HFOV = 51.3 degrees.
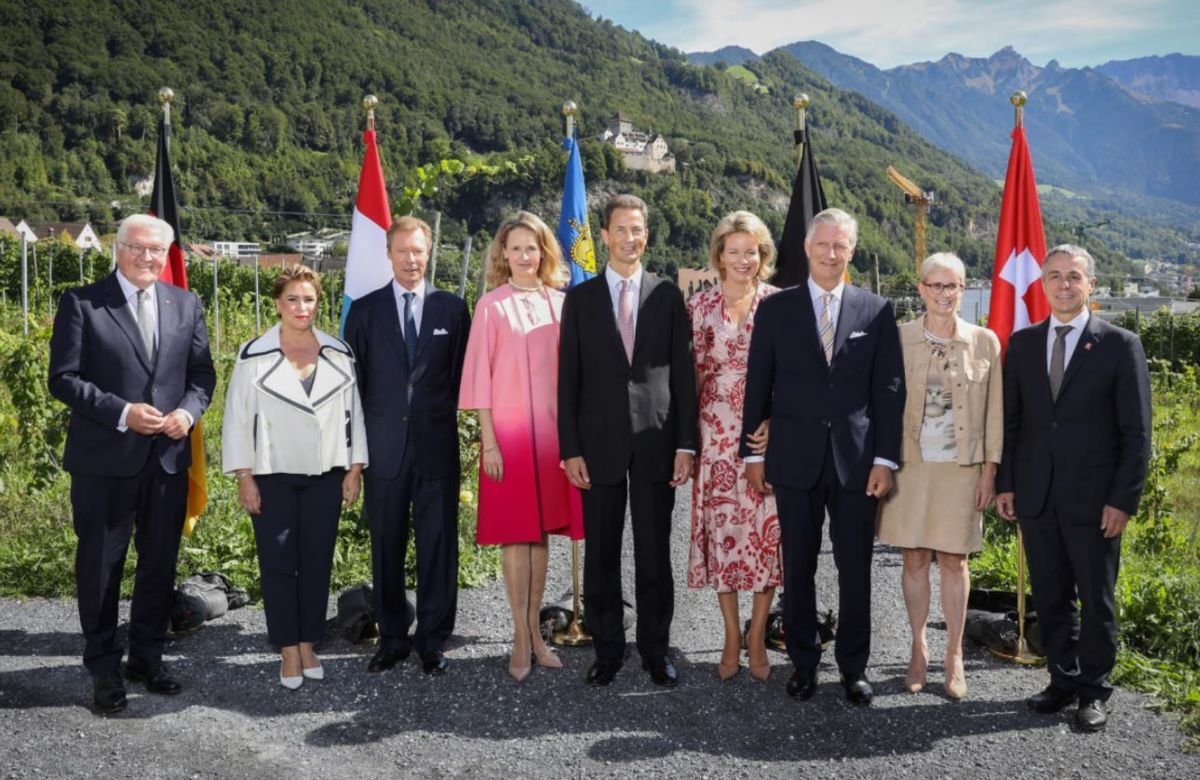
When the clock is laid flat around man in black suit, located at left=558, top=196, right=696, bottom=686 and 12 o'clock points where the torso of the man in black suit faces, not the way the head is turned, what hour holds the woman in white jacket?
The woman in white jacket is roughly at 3 o'clock from the man in black suit.

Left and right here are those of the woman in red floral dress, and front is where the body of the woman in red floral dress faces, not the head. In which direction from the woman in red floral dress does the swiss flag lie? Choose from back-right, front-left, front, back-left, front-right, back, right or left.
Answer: back-left

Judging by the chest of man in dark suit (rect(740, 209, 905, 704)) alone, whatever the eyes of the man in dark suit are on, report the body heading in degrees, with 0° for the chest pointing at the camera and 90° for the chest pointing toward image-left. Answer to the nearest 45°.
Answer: approximately 0°

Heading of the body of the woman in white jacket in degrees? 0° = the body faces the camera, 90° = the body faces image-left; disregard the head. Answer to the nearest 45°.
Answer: approximately 0°

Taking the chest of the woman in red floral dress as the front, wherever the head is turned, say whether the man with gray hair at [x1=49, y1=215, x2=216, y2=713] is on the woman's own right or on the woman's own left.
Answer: on the woman's own right
